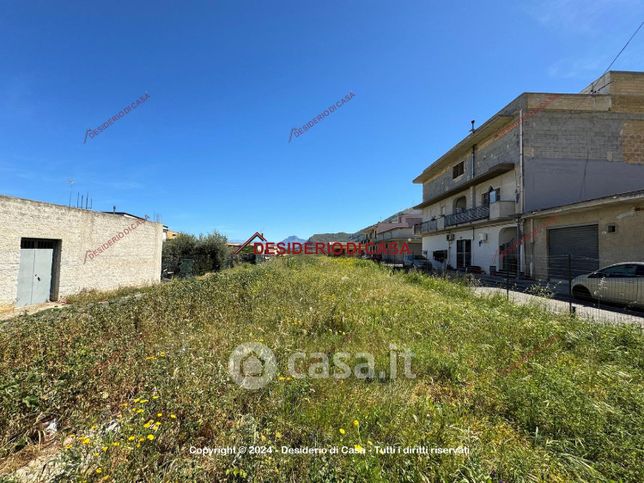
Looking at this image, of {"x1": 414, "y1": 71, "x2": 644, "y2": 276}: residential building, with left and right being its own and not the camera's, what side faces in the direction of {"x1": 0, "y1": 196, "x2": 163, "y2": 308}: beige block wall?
front

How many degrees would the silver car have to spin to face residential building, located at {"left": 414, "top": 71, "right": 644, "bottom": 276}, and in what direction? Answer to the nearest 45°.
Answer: approximately 45° to its right

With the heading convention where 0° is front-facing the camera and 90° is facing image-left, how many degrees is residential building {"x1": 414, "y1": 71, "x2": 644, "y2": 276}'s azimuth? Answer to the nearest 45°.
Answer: approximately 45°

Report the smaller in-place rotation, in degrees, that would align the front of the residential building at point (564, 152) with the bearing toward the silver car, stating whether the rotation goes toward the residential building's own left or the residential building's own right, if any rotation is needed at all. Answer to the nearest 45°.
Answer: approximately 45° to the residential building's own left

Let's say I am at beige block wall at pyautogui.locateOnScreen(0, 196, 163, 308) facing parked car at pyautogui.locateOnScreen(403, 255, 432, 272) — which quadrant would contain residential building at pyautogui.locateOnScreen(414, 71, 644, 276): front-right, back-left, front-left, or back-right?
front-right

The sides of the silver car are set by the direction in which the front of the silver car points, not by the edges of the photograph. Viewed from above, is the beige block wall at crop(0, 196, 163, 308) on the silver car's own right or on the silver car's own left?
on the silver car's own left

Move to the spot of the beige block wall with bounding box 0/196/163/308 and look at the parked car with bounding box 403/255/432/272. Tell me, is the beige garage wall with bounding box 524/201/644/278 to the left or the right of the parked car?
right

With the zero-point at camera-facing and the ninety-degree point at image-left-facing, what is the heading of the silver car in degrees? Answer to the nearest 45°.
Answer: approximately 135°
